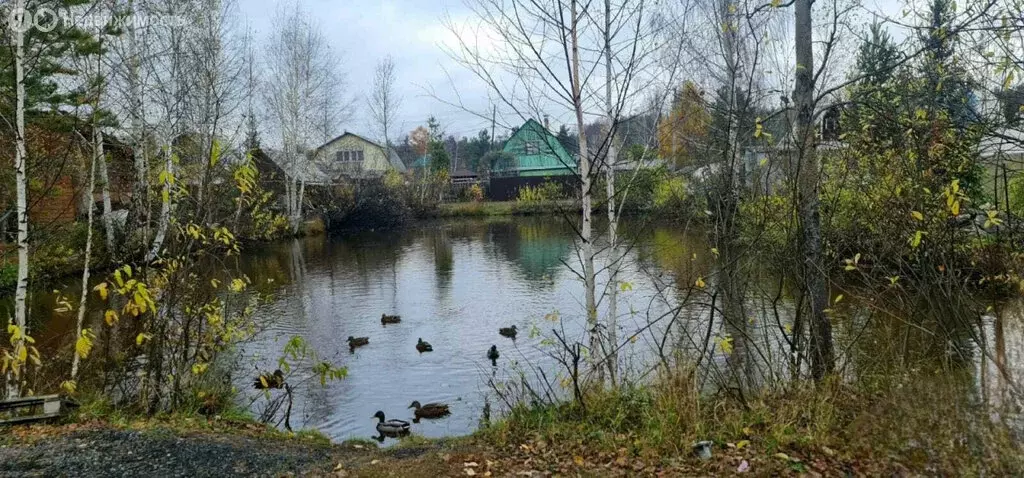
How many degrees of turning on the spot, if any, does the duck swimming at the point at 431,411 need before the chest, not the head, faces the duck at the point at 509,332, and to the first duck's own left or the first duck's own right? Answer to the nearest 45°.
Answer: approximately 90° to the first duck's own right

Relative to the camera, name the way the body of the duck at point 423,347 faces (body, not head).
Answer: to the viewer's left

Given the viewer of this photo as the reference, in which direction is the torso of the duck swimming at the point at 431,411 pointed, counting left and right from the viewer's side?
facing to the left of the viewer

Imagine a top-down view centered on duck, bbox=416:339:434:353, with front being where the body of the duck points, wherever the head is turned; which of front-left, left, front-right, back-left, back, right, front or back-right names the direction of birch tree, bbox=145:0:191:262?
front-right

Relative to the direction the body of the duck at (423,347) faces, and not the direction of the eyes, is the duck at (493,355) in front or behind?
behind

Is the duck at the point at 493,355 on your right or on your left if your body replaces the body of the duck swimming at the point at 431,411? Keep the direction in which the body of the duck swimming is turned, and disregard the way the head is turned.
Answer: on your right

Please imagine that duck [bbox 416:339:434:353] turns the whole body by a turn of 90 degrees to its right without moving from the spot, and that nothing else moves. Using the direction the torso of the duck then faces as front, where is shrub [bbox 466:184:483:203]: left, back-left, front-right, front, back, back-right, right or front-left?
front

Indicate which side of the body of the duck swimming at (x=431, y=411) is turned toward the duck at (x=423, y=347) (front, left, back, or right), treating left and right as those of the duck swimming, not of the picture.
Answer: right

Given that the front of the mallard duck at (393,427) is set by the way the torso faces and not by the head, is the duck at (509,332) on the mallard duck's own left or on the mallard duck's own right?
on the mallard duck's own right

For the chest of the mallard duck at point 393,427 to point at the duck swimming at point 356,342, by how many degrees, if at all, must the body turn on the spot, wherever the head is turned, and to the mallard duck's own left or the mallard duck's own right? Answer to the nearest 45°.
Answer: approximately 90° to the mallard duck's own right

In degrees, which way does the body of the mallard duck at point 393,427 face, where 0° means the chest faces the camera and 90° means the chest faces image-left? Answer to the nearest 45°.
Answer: approximately 90°
